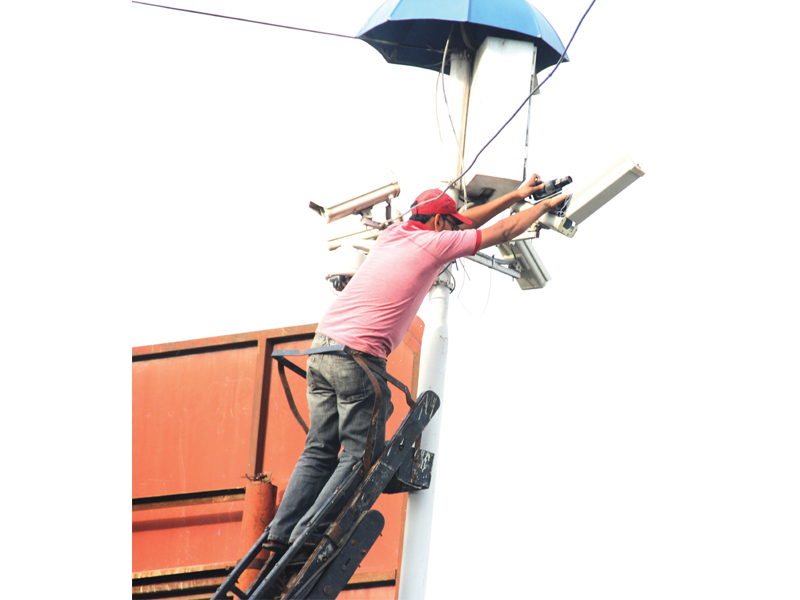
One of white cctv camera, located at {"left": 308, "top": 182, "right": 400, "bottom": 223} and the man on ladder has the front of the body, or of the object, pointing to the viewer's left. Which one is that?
the white cctv camera

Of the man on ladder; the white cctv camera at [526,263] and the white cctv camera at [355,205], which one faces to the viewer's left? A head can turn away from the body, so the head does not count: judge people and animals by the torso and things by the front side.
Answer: the white cctv camera at [355,205]

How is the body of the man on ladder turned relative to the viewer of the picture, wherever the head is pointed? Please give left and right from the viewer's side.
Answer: facing away from the viewer and to the right of the viewer

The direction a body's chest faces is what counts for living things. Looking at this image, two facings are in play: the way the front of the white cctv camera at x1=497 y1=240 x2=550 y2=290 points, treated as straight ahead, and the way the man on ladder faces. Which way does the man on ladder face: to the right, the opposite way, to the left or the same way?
to the left

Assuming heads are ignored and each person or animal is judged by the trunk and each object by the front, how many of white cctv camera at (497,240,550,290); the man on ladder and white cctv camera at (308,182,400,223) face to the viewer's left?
1

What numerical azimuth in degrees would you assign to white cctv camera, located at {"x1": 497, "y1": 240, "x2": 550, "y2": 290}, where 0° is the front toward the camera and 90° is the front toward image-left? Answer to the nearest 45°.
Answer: approximately 315°

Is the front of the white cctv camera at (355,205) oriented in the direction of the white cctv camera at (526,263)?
no

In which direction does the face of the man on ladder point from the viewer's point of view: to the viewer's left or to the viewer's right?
to the viewer's right

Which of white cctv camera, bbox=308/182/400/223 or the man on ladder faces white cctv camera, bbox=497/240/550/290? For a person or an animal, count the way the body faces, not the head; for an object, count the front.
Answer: the man on ladder

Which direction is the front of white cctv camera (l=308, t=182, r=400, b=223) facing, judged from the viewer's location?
facing to the left of the viewer

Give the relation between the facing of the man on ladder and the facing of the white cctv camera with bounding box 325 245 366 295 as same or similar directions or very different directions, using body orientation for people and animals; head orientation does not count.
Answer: very different directions

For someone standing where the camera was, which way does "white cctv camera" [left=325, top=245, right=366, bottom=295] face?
facing the viewer and to the left of the viewer
